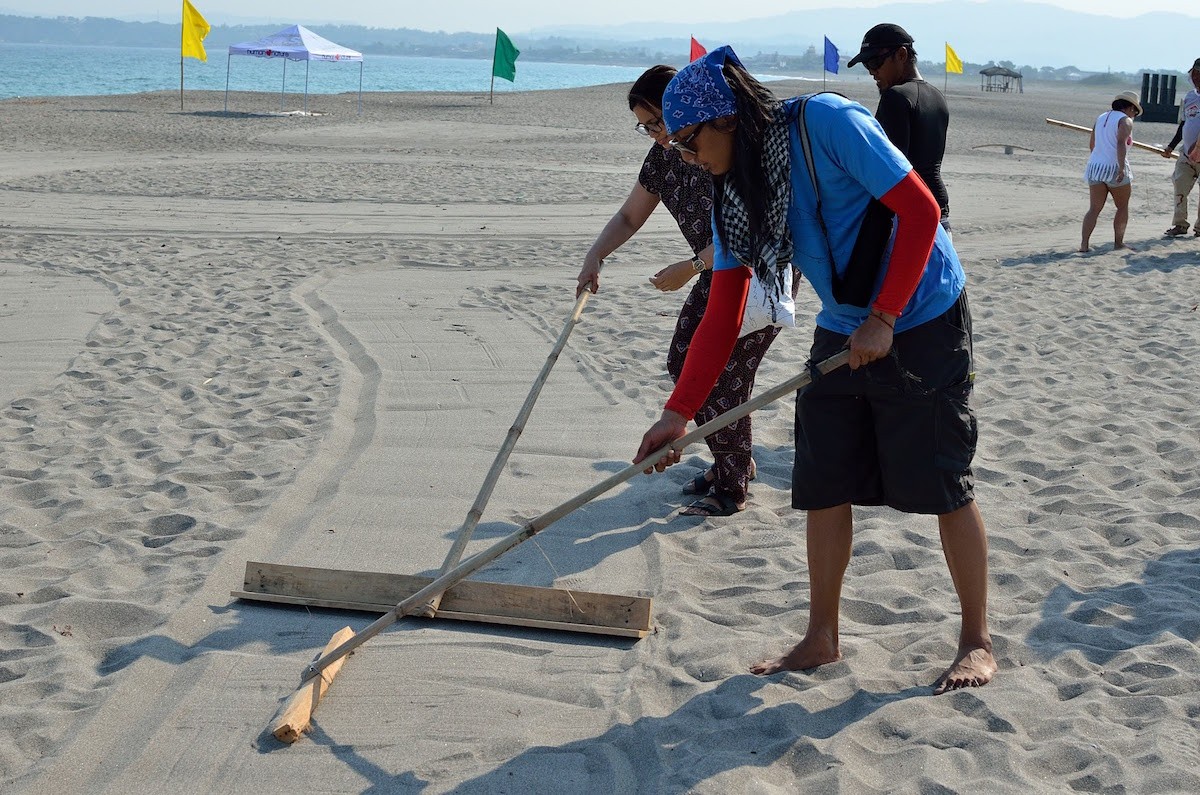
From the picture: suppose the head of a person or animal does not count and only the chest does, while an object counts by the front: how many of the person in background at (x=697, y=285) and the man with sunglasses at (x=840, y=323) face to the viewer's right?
0

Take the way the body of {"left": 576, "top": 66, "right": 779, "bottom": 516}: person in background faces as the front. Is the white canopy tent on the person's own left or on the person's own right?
on the person's own right

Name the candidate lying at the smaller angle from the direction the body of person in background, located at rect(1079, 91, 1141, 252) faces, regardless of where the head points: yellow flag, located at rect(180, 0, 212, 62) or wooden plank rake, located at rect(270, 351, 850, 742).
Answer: the yellow flag

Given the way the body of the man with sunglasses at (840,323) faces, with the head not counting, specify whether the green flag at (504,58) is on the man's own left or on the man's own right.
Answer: on the man's own right

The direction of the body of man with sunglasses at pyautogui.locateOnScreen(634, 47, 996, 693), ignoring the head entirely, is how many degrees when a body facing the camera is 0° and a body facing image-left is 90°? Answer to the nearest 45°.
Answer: approximately 45°
